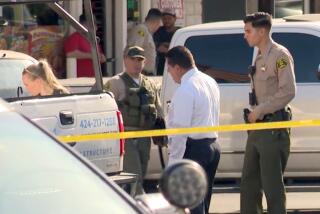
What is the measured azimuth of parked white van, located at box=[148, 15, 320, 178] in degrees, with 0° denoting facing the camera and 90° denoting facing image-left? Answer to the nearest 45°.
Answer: approximately 270°

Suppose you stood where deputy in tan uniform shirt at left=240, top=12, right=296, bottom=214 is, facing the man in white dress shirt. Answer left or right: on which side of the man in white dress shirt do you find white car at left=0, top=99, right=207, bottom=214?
left

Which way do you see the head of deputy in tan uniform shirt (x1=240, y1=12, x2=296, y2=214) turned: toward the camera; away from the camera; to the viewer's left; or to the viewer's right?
to the viewer's left

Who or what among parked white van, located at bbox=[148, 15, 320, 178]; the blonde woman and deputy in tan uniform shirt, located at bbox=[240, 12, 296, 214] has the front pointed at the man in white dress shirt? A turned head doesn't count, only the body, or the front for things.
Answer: the deputy in tan uniform shirt

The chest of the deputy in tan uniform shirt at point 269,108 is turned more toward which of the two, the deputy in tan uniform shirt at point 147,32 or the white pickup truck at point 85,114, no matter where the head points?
the white pickup truck

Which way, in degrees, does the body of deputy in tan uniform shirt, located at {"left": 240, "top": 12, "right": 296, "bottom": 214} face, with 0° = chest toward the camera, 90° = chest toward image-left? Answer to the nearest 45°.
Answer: approximately 45°
